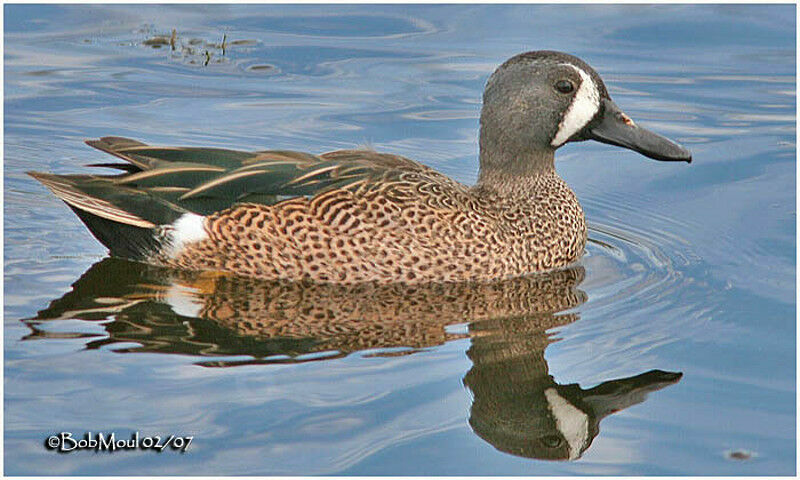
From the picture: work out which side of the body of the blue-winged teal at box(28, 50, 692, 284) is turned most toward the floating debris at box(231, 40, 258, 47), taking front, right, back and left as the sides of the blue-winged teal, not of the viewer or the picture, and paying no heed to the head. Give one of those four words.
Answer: left

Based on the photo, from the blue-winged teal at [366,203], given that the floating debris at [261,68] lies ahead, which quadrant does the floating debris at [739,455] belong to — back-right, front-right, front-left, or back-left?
back-right

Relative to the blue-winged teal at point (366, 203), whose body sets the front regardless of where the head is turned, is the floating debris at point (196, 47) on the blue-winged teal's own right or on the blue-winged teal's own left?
on the blue-winged teal's own left

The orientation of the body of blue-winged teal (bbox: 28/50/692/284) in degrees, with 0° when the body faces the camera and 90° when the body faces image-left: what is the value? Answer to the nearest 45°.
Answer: approximately 270°

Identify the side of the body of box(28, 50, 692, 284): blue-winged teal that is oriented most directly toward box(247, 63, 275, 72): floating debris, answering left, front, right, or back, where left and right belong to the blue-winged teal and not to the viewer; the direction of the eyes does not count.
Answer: left

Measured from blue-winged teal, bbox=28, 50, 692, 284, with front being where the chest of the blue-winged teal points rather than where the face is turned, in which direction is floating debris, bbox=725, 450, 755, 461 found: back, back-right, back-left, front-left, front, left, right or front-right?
front-right
